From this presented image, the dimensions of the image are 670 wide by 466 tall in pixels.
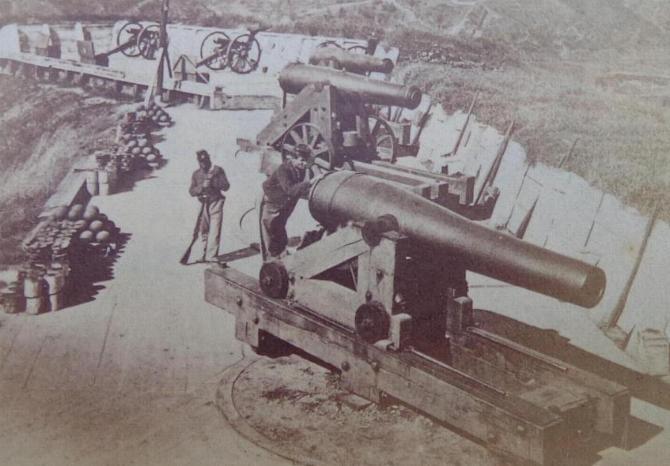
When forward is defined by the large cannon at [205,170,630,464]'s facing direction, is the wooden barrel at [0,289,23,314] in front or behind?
behind

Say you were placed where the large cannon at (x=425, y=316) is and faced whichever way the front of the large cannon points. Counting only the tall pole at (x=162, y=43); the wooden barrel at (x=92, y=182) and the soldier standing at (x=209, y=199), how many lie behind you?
3

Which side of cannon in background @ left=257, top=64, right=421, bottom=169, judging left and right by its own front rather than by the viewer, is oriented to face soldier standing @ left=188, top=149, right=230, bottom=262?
right

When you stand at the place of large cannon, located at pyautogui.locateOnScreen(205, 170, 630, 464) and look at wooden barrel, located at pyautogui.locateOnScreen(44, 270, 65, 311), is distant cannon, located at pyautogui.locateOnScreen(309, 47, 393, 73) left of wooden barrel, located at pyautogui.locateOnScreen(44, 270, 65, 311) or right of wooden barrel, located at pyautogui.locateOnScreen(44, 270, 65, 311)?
right

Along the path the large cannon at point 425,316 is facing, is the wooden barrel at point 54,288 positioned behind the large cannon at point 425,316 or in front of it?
behind

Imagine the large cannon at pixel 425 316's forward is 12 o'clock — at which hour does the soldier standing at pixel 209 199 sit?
The soldier standing is roughly at 6 o'clock from the large cannon.

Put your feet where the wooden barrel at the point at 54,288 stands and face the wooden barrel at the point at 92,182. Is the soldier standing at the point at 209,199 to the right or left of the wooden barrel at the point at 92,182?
right

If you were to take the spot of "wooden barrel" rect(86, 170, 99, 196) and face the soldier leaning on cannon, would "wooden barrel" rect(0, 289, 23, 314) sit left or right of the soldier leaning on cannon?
right
